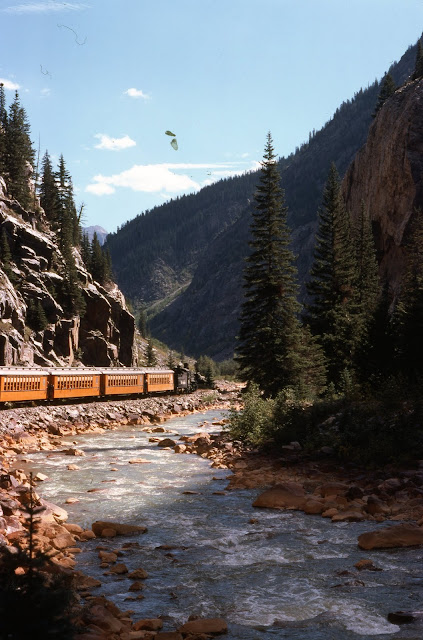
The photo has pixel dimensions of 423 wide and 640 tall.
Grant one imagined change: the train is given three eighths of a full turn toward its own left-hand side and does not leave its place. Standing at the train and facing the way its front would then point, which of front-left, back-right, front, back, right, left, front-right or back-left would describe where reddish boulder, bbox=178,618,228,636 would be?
left

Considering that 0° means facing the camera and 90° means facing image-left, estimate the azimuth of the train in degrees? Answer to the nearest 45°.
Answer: approximately 225°

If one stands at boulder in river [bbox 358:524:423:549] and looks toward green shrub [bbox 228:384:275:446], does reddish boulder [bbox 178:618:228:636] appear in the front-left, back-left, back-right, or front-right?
back-left

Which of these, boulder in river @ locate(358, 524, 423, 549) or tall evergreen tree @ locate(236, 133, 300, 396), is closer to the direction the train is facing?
the tall evergreen tree

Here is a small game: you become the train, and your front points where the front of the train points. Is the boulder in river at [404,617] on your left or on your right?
on your right

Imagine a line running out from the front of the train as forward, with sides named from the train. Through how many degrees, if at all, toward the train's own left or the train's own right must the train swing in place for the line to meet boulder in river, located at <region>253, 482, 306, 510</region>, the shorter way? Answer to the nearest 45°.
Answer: approximately 135° to the train's own right

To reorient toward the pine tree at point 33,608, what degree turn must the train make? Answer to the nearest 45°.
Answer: approximately 135° to its right
